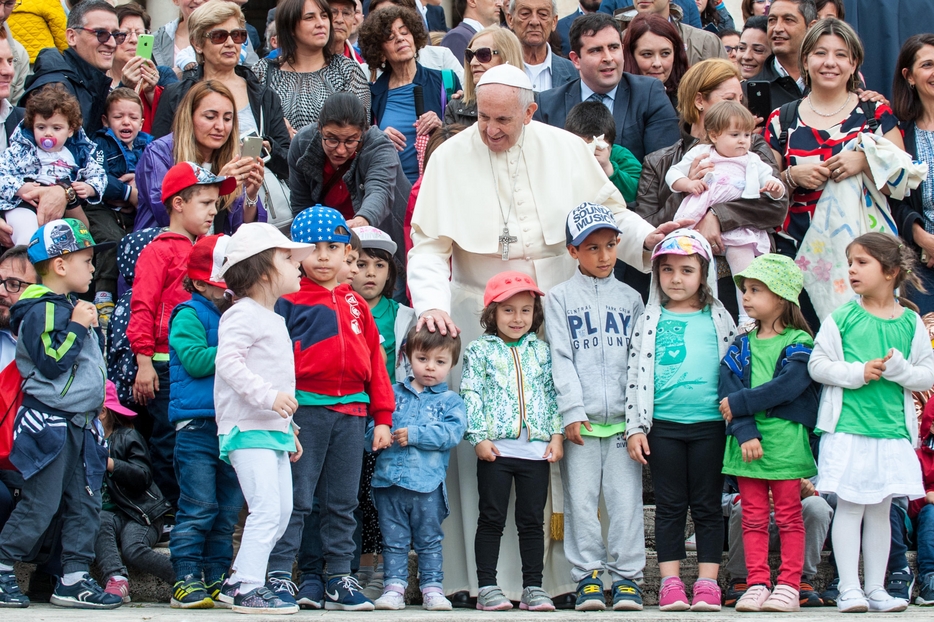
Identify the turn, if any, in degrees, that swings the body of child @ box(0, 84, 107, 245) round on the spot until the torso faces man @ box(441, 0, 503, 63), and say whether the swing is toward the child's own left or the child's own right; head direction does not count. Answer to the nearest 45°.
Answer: approximately 135° to the child's own left

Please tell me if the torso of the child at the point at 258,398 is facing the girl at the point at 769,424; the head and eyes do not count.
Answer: yes

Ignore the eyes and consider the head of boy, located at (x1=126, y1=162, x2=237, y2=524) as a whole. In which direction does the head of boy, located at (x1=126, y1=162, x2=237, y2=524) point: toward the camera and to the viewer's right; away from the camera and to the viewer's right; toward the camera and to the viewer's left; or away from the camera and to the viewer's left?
toward the camera and to the viewer's right

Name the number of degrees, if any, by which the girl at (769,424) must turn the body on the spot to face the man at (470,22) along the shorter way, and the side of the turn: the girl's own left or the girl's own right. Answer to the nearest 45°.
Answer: approximately 90° to the girl's own right

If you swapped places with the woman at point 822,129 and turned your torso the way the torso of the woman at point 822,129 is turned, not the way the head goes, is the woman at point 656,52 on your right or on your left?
on your right

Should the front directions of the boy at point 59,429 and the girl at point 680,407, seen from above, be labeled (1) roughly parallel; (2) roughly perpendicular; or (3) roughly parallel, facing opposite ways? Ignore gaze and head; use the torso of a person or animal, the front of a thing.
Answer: roughly perpendicular

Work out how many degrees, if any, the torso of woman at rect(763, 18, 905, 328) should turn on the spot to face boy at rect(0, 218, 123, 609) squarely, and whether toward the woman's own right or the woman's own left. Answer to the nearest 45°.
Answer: approximately 45° to the woman's own right

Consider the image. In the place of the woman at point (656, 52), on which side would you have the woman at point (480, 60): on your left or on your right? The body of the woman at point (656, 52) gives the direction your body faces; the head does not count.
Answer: on your right
